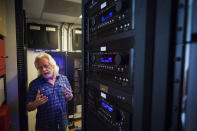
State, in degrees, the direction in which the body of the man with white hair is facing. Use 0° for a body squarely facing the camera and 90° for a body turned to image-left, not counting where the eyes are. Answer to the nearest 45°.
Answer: approximately 0°
